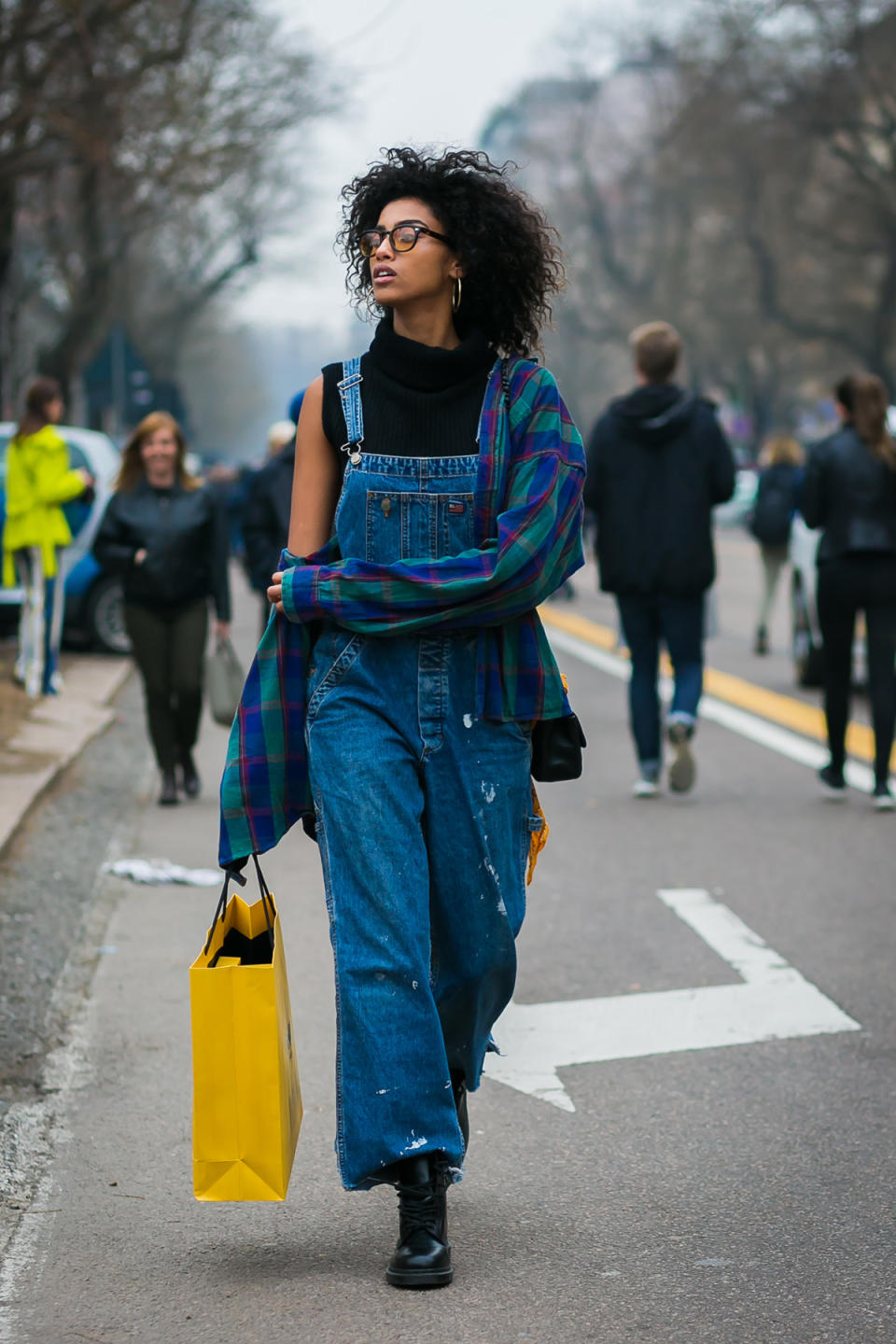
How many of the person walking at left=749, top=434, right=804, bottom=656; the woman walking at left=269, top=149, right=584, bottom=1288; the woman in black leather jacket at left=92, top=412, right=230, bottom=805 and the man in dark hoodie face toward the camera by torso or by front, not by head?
2

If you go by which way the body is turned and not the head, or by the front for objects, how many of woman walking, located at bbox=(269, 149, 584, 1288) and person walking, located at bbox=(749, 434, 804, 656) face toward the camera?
1

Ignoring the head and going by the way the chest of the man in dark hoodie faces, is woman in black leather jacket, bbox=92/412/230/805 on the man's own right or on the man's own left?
on the man's own left

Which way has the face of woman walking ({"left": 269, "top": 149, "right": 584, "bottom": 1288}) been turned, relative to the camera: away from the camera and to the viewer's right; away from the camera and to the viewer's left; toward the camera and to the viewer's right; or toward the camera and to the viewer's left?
toward the camera and to the viewer's left

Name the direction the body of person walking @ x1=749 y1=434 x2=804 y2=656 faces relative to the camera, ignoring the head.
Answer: away from the camera

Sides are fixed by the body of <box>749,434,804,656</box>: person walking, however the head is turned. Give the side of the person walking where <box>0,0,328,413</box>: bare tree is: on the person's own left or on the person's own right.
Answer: on the person's own left

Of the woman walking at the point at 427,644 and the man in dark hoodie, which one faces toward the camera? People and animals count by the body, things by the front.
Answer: the woman walking

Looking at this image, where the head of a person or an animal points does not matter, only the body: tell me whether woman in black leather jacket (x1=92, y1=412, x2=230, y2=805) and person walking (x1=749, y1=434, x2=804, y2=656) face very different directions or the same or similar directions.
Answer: very different directions

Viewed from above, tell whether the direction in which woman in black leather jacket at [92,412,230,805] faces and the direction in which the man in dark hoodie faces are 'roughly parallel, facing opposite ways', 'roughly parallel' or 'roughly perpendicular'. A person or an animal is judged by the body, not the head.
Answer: roughly parallel, facing opposite ways

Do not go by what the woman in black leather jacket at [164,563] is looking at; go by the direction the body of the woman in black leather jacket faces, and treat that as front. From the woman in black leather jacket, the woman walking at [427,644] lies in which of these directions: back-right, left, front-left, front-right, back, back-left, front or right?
front

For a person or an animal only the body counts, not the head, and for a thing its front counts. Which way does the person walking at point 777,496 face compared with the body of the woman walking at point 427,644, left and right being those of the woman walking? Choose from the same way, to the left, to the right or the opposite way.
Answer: the opposite way

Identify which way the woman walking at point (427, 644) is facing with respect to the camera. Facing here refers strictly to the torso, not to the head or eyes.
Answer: toward the camera

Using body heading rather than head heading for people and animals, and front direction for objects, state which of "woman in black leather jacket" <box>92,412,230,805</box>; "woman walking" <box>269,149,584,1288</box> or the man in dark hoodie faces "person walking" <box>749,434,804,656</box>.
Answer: the man in dark hoodie

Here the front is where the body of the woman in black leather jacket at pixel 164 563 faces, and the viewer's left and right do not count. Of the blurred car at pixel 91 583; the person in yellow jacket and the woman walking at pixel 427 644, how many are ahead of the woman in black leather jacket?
1

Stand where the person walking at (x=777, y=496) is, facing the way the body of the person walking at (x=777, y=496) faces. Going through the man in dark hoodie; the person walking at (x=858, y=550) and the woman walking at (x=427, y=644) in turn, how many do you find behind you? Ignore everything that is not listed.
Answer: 3

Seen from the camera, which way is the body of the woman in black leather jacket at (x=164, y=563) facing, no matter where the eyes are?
toward the camera

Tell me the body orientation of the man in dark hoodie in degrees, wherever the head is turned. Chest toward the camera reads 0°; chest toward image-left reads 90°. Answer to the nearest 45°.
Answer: approximately 180°

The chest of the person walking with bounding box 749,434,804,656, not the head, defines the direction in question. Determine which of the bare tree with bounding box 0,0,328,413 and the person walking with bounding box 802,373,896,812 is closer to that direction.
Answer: the bare tree

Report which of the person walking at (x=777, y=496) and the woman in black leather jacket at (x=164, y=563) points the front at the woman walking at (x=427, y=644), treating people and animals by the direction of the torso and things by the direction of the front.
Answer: the woman in black leather jacket
